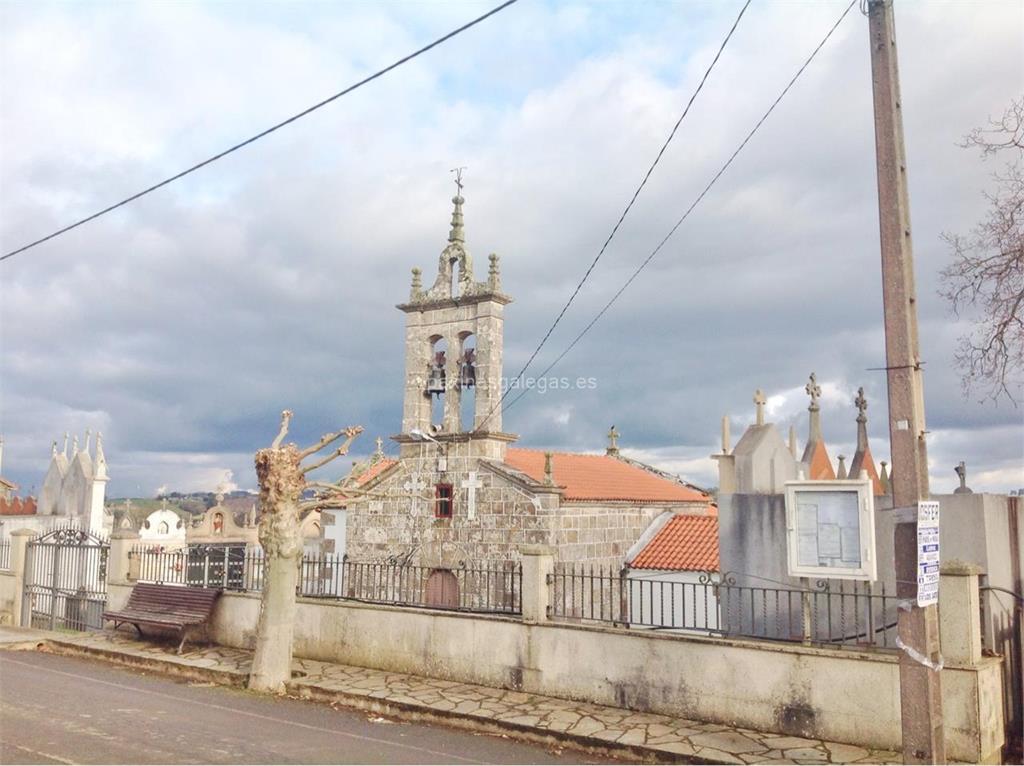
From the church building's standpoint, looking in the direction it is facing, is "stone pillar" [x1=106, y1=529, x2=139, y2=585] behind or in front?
in front

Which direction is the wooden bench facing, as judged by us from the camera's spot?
facing the viewer and to the left of the viewer

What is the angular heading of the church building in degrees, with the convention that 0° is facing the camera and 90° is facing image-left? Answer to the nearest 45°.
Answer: approximately 45°

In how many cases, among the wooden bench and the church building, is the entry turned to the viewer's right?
0

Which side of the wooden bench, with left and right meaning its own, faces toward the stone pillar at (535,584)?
left

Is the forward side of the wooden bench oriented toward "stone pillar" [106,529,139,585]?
no

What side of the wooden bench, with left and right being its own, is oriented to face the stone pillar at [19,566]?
right

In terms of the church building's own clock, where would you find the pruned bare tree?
The pruned bare tree is roughly at 11 o'clock from the church building.

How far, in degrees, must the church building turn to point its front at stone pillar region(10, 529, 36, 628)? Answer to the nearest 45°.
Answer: approximately 45° to its right

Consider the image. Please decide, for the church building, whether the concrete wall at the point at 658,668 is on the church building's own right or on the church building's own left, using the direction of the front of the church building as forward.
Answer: on the church building's own left

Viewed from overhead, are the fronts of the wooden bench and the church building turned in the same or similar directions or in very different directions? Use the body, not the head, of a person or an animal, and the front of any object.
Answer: same or similar directions

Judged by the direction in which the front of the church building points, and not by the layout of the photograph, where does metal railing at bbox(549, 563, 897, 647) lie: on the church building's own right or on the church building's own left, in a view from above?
on the church building's own left

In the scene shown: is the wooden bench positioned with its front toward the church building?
no

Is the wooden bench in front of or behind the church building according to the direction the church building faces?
in front
